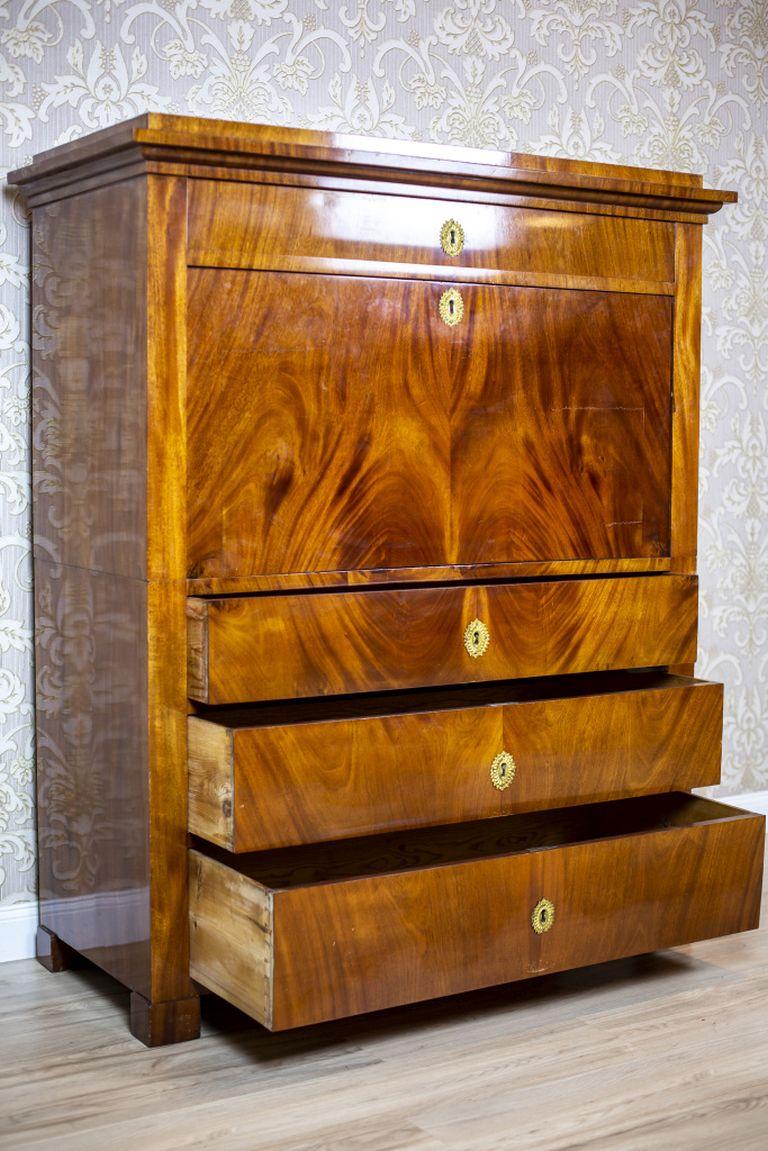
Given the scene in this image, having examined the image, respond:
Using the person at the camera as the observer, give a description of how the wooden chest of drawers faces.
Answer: facing the viewer and to the right of the viewer
